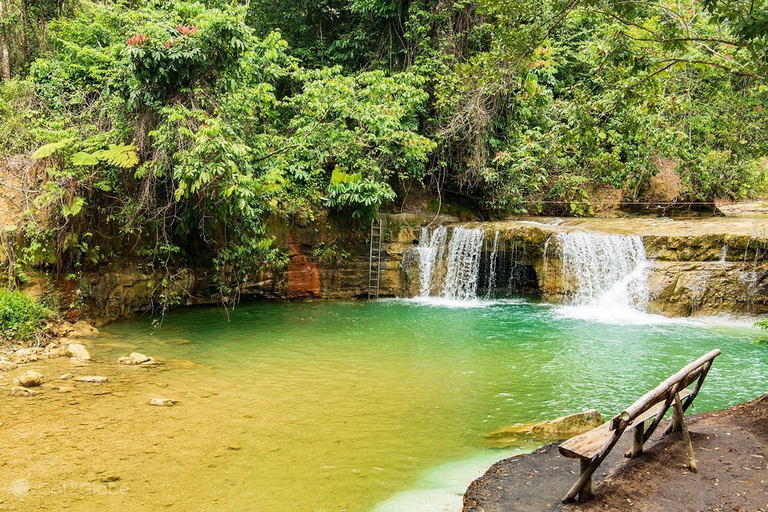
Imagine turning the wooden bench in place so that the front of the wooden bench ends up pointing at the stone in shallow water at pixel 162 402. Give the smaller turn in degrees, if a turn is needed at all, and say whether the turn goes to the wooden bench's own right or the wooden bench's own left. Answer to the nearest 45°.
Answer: approximately 45° to the wooden bench's own left

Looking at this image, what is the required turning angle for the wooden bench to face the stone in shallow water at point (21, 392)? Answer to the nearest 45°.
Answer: approximately 45° to its left

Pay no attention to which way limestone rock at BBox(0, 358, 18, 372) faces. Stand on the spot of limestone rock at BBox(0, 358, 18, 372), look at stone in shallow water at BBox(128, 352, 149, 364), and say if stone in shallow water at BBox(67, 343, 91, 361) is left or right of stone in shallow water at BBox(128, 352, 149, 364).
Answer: left

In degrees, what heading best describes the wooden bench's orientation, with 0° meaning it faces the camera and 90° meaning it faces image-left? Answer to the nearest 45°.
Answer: approximately 135°

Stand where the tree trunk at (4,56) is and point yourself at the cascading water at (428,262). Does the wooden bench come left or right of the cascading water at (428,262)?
right
